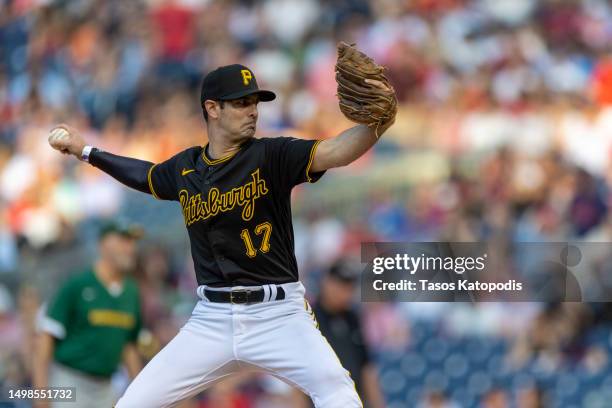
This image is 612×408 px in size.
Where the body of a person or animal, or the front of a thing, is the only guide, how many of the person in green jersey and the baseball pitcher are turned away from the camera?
0

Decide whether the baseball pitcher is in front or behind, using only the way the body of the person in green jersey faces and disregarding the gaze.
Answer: in front

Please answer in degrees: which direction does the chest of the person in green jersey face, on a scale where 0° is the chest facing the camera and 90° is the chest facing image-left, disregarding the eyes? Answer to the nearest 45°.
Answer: approximately 315°

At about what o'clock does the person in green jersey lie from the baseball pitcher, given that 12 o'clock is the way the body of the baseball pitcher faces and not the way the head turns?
The person in green jersey is roughly at 5 o'clock from the baseball pitcher.

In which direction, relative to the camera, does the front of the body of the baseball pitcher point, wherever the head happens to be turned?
toward the camera
